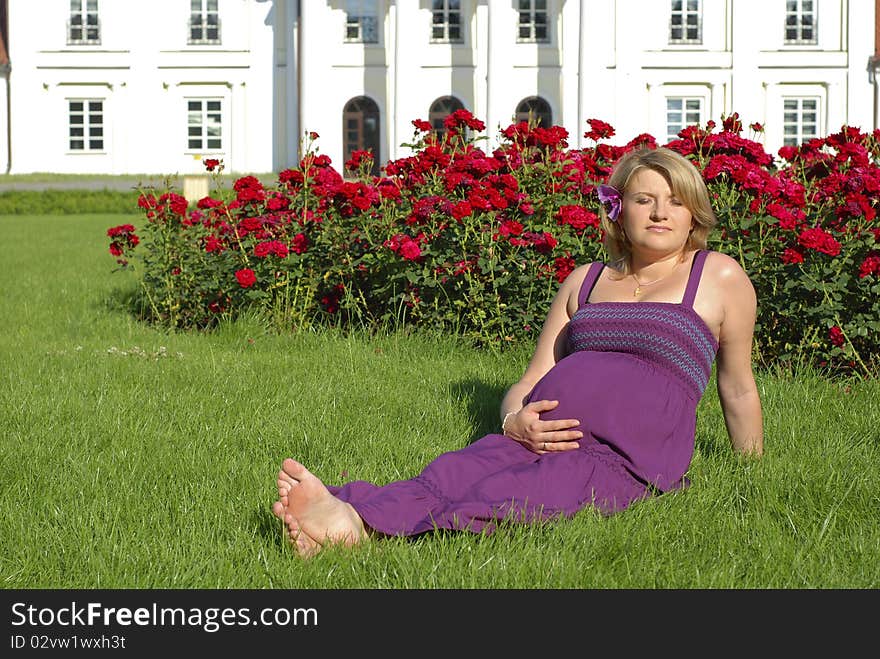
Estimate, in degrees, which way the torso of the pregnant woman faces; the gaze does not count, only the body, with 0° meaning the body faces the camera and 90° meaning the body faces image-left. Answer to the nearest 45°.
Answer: approximately 45°

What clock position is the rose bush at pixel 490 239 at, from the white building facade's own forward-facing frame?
The rose bush is roughly at 12 o'clock from the white building facade.

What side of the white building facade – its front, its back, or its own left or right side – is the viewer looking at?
front

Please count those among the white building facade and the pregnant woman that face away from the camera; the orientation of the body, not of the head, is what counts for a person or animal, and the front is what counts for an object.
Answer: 0

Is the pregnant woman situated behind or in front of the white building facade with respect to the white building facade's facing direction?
in front

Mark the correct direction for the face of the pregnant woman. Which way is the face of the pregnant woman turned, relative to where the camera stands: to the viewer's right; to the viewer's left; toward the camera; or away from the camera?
toward the camera

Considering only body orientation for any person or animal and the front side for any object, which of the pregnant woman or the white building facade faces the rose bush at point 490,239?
the white building facade

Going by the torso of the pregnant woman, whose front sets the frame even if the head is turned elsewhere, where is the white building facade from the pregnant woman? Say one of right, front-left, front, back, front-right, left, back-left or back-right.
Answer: back-right
